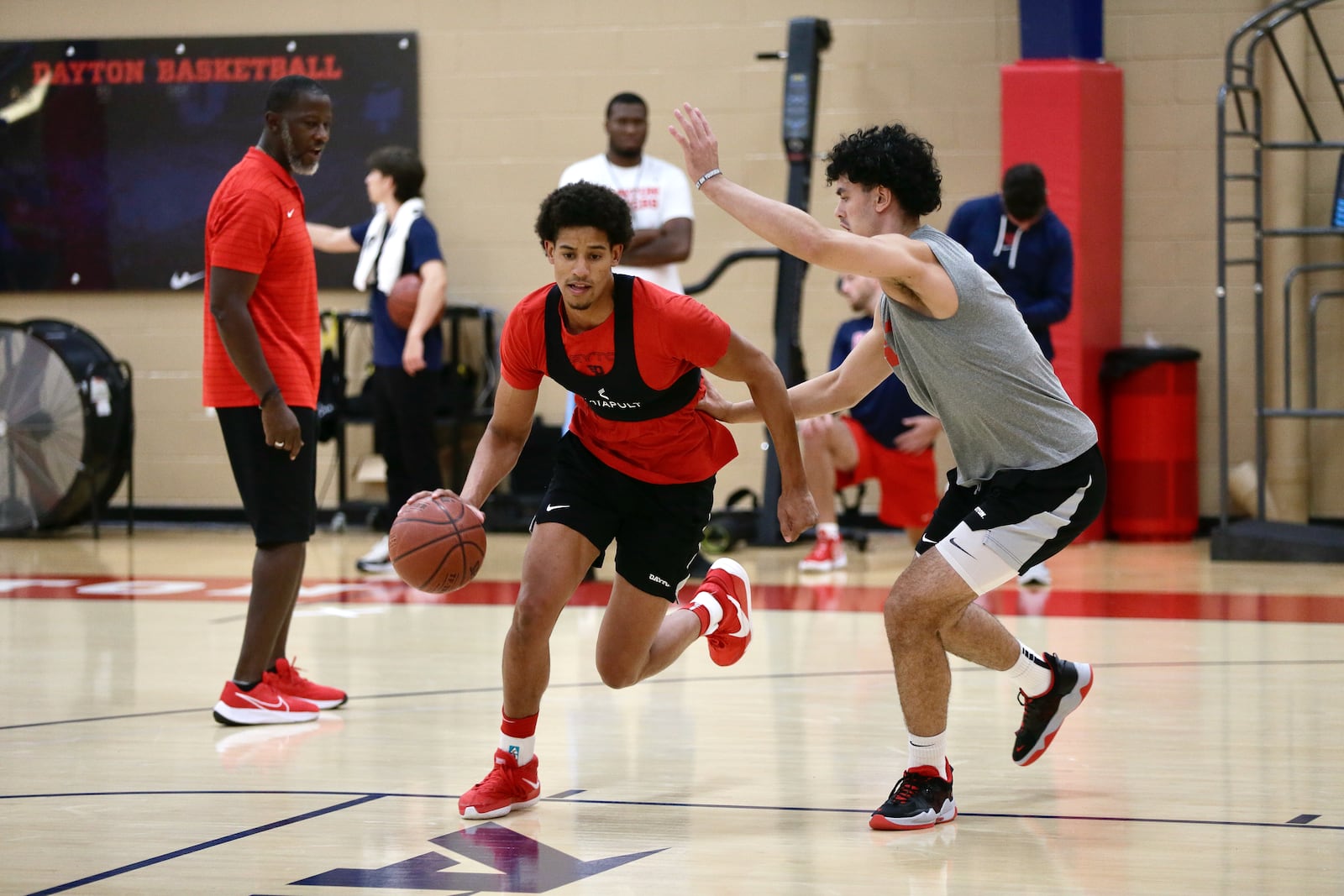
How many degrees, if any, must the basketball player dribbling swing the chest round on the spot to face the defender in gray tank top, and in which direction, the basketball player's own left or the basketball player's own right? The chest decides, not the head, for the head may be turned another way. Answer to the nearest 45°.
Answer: approximately 135° to the basketball player's own left

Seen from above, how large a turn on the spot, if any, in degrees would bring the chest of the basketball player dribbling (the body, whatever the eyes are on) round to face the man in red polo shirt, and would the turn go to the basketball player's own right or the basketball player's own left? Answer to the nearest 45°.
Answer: approximately 90° to the basketball player's own right

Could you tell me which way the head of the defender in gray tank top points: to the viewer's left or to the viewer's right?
to the viewer's left

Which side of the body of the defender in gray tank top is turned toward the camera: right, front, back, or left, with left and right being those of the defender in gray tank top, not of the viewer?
left

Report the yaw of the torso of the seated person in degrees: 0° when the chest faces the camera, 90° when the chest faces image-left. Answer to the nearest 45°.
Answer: approximately 45°

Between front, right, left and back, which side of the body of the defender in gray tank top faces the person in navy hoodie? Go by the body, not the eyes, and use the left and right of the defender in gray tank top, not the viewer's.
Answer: right

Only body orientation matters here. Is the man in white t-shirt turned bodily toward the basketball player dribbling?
yes

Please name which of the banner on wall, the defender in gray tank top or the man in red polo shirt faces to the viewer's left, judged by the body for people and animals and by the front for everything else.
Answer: the defender in gray tank top

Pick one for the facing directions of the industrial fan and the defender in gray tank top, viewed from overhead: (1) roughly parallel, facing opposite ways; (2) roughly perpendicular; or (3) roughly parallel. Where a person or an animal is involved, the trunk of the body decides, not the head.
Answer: roughly perpendicular

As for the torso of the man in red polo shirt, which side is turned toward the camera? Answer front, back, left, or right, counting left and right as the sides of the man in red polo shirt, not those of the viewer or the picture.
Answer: right

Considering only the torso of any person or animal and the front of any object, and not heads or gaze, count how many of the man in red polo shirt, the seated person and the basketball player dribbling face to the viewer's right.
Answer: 1
